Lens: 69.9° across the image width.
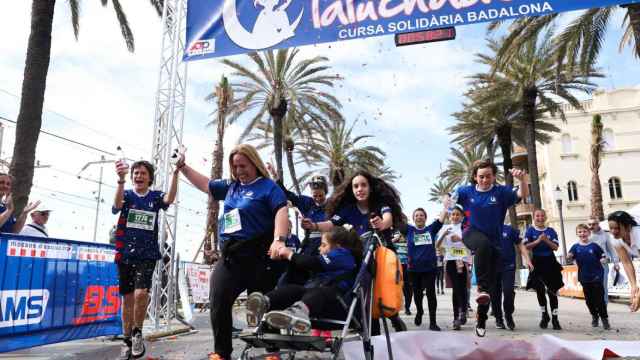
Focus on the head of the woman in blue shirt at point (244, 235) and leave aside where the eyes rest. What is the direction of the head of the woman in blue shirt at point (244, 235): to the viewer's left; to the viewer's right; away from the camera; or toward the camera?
toward the camera

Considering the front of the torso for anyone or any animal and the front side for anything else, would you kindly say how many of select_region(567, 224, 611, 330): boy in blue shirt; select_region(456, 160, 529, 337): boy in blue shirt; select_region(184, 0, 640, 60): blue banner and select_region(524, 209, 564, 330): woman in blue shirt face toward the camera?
4

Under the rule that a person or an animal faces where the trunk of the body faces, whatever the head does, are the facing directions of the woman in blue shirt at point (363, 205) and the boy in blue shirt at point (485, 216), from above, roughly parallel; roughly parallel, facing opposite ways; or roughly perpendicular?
roughly parallel

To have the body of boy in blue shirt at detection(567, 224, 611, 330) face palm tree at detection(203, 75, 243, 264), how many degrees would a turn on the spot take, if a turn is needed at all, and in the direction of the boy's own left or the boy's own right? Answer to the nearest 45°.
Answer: approximately 135° to the boy's own right

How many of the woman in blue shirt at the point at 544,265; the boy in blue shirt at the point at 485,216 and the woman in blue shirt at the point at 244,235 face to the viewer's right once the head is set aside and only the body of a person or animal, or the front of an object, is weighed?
0

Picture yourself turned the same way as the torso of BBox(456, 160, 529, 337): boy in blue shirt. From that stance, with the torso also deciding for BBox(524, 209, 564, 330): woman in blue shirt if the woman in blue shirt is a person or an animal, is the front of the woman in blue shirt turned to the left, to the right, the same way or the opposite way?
the same way

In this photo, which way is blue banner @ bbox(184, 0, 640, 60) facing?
toward the camera

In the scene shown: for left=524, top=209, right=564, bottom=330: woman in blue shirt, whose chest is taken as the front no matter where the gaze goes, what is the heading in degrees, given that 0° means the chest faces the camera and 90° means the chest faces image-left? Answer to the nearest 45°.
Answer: approximately 0°

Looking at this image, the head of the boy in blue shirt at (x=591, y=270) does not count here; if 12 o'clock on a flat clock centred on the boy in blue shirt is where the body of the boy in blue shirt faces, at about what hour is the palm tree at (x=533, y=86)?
The palm tree is roughly at 6 o'clock from the boy in blue shirt.

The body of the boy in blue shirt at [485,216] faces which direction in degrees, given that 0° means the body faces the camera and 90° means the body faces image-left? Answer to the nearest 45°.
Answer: approximately 0°

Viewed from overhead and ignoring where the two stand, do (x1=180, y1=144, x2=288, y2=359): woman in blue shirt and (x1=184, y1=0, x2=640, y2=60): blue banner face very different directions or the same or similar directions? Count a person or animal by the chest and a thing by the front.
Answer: same or similar directions

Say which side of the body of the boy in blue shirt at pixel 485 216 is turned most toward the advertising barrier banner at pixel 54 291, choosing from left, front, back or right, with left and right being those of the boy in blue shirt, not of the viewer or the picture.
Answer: right

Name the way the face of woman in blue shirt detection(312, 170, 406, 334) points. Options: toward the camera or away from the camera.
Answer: toward the camera

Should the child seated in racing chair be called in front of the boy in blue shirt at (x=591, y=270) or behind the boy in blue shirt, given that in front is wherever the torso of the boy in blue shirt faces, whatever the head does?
in front
